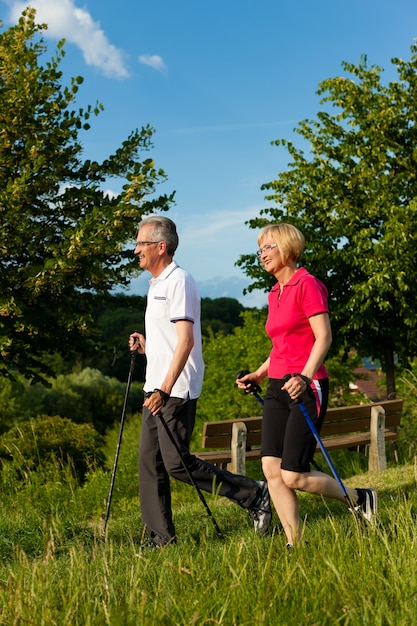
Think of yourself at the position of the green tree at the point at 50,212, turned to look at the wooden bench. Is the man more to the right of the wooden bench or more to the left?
right

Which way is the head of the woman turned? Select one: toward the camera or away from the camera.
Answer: toward the camera

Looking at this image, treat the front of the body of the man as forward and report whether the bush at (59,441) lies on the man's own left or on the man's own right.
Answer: on the man's own right

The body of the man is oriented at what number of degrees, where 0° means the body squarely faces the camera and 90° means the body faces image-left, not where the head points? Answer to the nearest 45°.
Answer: approximately 90°

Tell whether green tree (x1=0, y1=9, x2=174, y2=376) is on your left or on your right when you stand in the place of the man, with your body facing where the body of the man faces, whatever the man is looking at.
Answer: on your right

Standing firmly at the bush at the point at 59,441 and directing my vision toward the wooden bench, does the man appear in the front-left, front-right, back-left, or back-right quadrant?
front-right

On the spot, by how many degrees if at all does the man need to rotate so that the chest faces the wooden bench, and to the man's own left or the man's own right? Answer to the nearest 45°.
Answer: approximately 90° to the man's own right

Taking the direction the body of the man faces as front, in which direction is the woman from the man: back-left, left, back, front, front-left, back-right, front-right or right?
back-left

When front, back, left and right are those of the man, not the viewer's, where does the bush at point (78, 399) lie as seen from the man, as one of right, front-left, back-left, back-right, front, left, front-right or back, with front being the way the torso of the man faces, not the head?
right

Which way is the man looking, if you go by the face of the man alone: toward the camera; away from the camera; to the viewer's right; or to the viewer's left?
to the viewer's left

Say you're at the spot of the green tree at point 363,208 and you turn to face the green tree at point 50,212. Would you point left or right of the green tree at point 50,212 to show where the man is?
left
